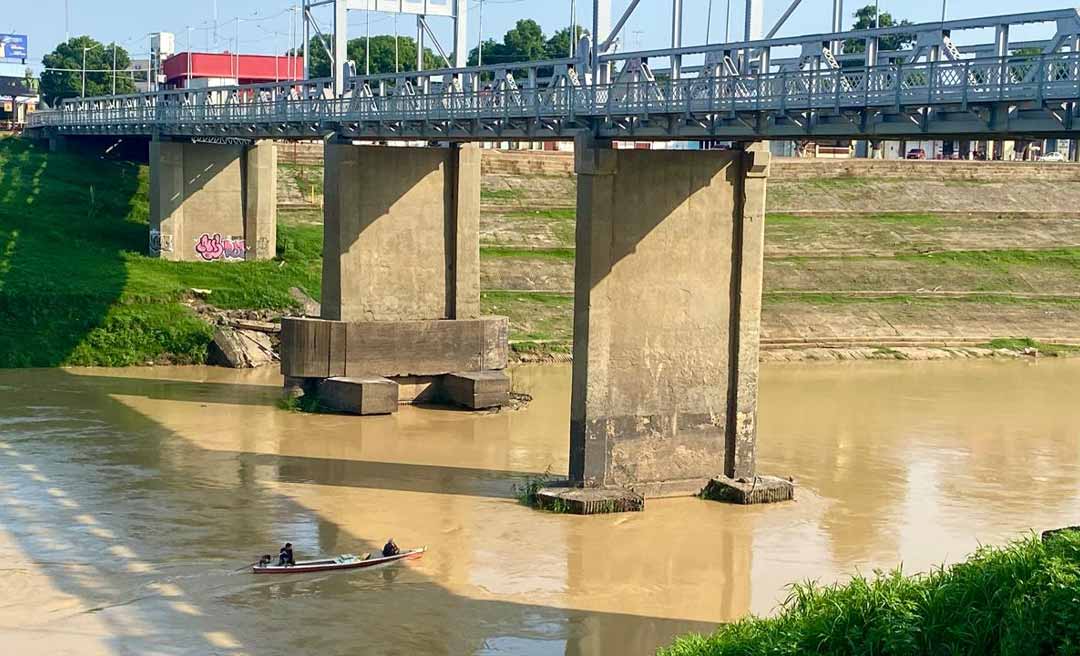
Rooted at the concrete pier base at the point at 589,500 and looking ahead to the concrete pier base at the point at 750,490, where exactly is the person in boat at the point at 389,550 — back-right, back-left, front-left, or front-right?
back-right

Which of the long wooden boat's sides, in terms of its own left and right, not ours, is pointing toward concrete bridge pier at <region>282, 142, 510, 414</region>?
left

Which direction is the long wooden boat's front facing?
to the viewer's right

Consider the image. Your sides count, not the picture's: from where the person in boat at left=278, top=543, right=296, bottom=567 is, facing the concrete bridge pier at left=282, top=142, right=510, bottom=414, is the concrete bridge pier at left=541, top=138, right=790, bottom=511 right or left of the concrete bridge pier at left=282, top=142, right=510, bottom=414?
right
